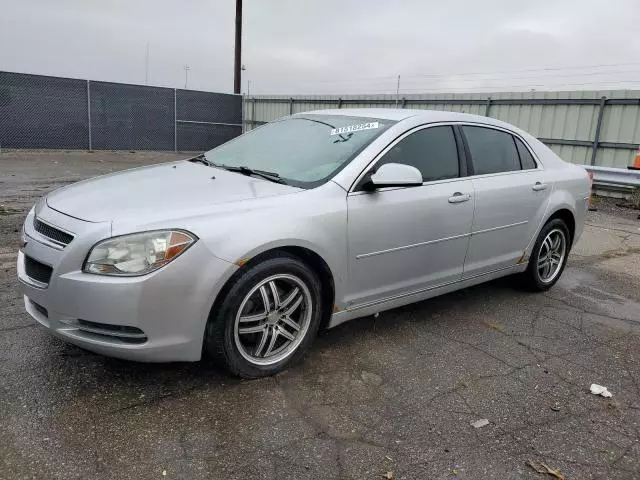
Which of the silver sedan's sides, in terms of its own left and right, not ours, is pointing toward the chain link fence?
right

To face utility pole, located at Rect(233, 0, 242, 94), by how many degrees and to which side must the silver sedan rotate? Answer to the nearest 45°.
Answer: approximately 135° to its right

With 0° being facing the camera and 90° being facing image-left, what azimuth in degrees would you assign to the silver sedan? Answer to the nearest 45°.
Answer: approximately 45°
